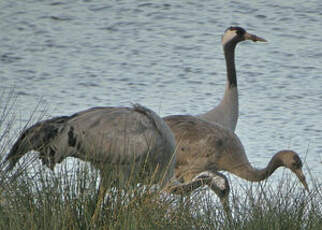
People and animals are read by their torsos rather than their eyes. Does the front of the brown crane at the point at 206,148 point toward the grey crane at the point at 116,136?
no

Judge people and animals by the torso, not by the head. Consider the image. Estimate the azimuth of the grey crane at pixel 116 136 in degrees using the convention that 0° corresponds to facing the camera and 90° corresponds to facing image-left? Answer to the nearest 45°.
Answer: approximately 270°

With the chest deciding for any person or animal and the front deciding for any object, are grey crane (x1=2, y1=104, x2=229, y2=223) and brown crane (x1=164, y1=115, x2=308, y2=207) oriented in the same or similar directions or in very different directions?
same or similar directions

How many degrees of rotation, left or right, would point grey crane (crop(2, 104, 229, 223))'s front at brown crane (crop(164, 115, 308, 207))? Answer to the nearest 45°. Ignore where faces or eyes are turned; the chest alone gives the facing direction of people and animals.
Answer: approximately 45° to its left

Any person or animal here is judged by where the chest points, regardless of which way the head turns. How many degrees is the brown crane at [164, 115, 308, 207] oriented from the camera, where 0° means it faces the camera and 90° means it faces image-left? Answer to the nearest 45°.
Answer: approximately 270°

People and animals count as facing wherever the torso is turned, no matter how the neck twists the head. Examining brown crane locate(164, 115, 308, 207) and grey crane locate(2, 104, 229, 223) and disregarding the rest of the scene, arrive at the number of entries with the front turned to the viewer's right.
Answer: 2
